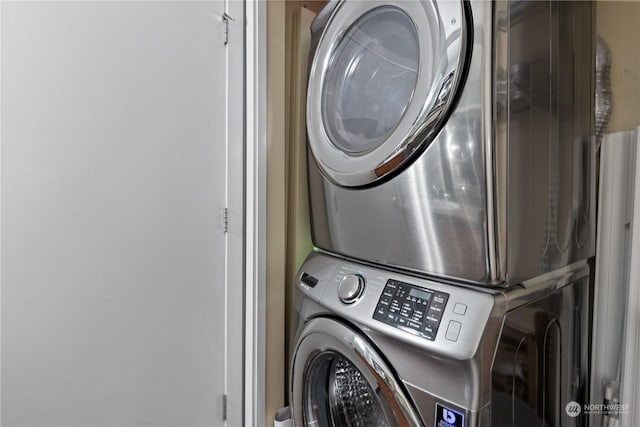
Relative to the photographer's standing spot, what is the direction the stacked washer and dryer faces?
facing the viewer and to the left of the viewer

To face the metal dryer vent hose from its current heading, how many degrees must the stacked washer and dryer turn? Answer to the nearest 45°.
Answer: approximately 180°

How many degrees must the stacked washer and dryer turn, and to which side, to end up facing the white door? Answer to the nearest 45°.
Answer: approximately 45° to its right

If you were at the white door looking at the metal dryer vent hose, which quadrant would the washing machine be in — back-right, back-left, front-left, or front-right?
front-right

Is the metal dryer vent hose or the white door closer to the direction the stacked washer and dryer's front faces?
the white door
